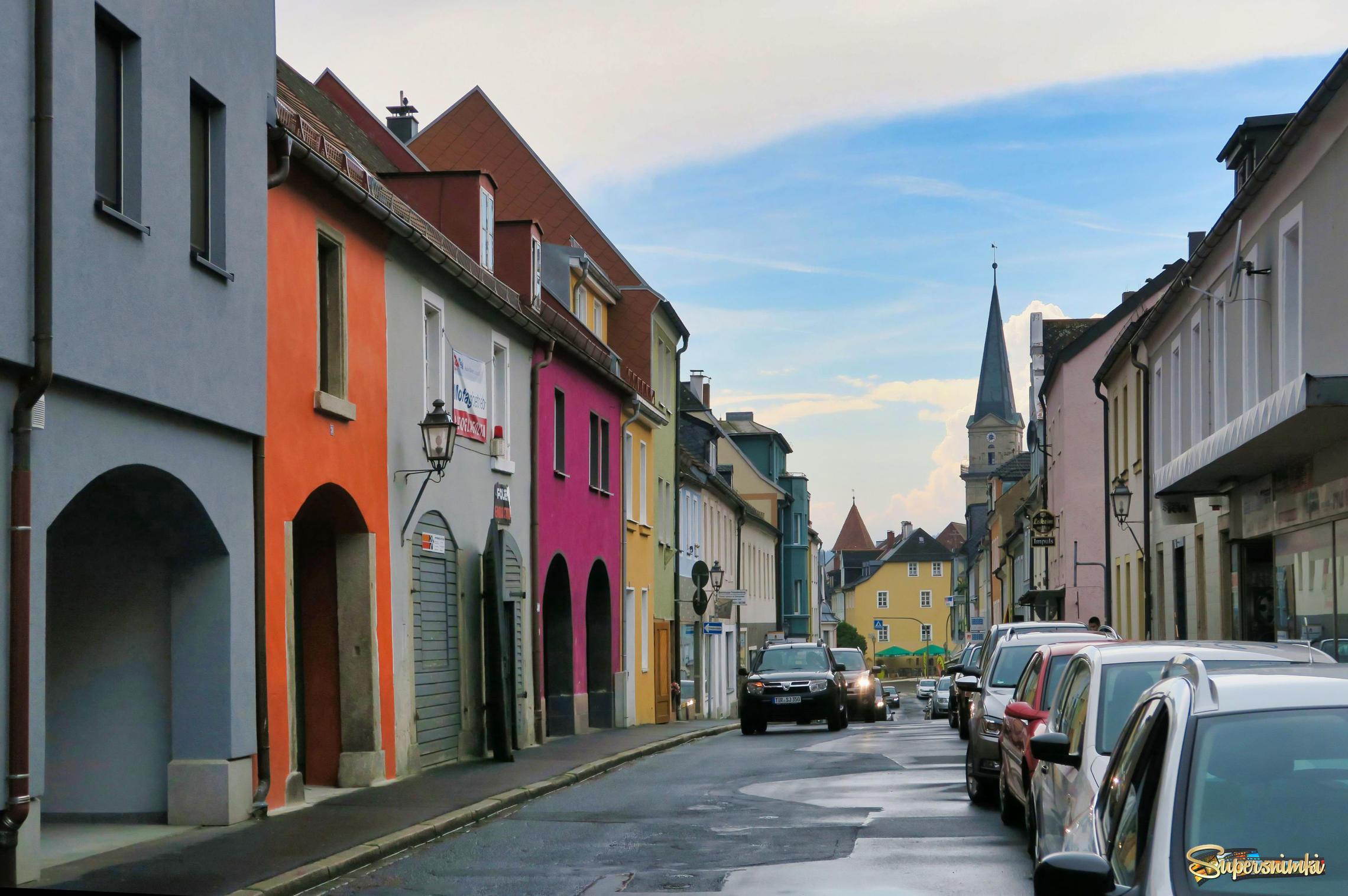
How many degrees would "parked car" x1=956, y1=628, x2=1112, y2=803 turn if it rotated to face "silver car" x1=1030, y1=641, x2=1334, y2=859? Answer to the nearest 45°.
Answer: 0° — it already faces it

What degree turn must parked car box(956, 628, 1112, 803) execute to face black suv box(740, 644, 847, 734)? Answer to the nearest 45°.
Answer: approximately 180°

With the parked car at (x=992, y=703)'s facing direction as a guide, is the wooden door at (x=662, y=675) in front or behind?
behind

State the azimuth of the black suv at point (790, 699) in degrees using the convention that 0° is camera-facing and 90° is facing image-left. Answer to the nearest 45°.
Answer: approximately 0°

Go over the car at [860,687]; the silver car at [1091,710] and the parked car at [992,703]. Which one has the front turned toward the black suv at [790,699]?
the car at [860,687]

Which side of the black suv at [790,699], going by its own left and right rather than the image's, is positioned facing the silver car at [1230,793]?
front

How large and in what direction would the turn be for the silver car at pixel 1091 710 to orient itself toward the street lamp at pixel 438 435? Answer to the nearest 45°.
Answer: approximately 135° to its right

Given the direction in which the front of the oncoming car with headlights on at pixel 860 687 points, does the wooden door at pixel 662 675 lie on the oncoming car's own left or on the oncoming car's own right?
on the oncoming car's own right

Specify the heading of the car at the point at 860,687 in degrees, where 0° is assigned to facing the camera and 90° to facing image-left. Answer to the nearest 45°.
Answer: approximately 0°

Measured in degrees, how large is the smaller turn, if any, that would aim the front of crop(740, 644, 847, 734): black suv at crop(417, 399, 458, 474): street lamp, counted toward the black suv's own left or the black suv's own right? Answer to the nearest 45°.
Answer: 0° — it already faces it
